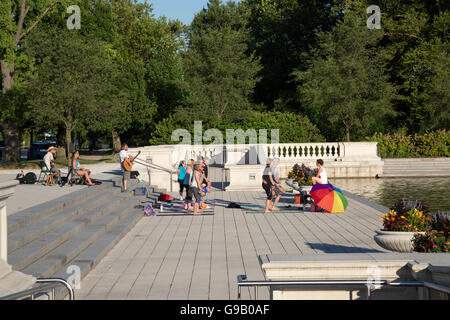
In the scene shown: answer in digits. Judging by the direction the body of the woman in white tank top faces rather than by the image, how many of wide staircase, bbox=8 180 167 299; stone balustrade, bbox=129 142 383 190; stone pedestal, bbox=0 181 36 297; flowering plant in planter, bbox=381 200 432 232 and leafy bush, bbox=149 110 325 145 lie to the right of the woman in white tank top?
2

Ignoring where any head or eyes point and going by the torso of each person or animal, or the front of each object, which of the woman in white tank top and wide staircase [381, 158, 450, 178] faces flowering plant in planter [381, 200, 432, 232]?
the wide staircase

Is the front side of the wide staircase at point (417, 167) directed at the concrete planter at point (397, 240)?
yes

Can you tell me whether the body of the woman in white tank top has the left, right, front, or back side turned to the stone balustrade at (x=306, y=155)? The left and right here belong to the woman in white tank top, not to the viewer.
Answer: right

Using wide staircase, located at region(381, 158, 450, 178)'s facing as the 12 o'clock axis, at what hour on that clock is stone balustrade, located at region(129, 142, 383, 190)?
The stone balustrade is roughly at 2 o'clock from the wide staircase.
